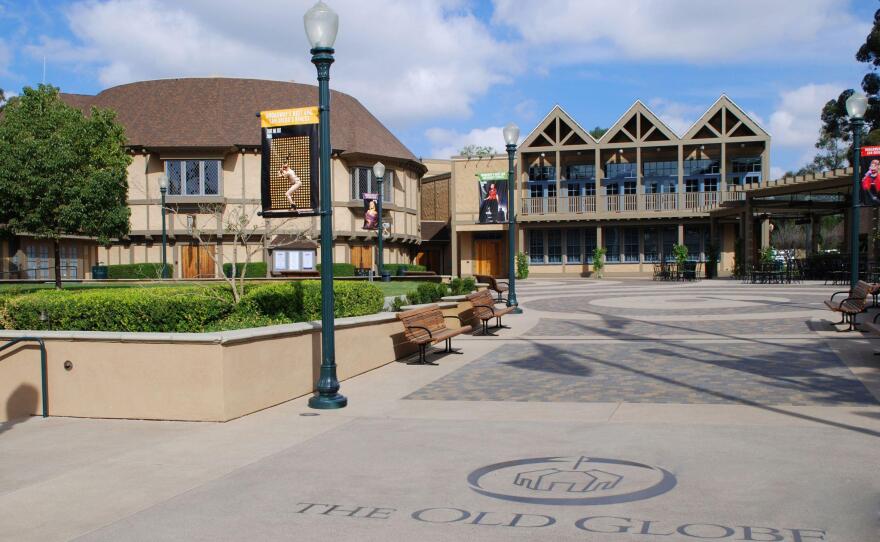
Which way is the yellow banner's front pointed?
toward the camera

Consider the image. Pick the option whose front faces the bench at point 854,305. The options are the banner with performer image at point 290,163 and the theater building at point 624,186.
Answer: the theater building

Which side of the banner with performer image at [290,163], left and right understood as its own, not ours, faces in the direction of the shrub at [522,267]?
back

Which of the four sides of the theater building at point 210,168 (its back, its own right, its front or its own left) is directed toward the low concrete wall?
front

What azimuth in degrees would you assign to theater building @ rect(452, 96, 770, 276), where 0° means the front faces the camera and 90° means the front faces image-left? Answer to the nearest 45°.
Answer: approximately 0°

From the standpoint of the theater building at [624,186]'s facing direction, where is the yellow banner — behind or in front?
in front

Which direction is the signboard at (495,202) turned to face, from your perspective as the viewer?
facing the viewer

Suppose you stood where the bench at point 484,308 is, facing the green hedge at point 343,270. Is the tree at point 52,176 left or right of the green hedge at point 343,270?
left

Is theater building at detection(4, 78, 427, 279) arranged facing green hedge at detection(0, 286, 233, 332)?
yes

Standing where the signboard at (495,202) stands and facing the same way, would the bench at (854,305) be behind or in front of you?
in front

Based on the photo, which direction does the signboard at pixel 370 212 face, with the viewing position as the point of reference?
facing the viewer

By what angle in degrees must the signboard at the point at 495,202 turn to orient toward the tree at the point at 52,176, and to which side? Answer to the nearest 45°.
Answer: approximately 90° to its right

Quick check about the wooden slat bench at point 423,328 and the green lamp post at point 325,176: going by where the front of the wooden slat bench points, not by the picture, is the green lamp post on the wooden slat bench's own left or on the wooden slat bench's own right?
on the wooden slat bench's own right

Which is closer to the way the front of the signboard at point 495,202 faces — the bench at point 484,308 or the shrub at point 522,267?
the bench

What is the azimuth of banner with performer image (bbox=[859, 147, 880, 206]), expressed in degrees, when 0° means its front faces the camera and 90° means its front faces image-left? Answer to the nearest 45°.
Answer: approximately 0°

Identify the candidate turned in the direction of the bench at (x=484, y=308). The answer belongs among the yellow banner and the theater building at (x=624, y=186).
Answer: the theater building

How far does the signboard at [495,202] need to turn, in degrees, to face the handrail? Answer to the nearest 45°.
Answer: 0° — it already faces it

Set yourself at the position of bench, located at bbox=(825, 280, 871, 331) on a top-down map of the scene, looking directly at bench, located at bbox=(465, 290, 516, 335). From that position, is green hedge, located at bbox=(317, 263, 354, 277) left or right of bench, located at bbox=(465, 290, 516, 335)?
right
